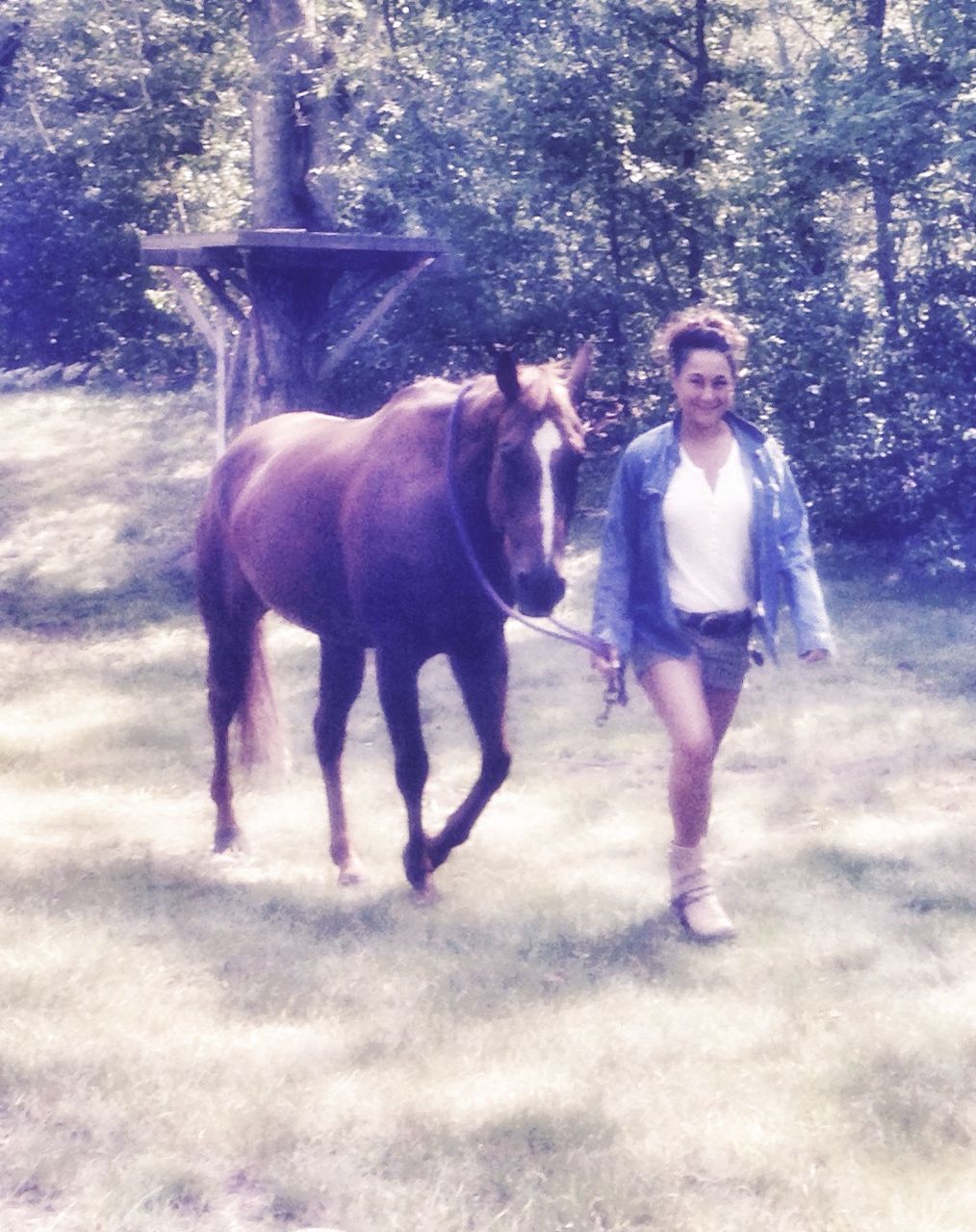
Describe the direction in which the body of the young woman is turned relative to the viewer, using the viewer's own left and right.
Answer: facing the viewer

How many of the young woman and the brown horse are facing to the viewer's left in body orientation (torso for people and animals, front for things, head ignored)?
0

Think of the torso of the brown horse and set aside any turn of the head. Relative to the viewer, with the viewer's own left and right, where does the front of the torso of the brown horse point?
facing the viewer and to the right of the viewer

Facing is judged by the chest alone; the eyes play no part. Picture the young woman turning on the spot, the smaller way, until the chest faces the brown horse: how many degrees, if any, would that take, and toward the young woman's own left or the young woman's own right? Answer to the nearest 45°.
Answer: approximately 135° to the young woman's own right

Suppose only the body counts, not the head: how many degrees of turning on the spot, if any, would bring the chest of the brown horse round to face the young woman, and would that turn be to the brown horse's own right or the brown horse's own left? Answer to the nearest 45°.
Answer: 0° — it already faces them
